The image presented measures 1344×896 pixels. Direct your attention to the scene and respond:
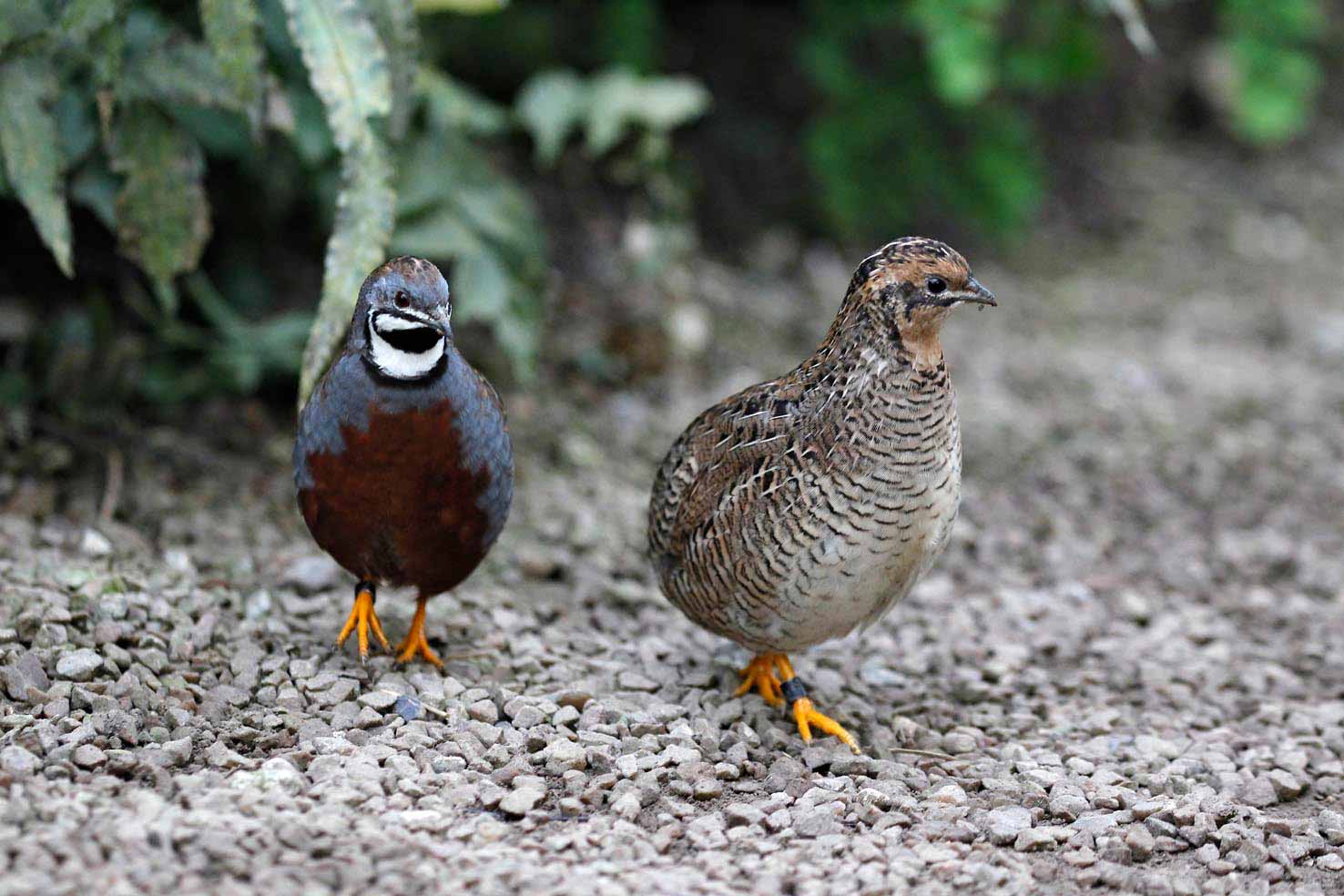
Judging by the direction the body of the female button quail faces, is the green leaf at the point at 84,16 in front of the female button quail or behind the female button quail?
behind

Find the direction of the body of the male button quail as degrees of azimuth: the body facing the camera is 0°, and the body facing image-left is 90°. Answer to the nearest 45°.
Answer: approximately 0°

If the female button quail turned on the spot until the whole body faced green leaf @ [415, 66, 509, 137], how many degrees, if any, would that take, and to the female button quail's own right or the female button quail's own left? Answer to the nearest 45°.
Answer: approximately 180°

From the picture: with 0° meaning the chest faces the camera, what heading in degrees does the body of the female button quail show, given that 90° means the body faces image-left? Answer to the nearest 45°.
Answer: approximately 315°

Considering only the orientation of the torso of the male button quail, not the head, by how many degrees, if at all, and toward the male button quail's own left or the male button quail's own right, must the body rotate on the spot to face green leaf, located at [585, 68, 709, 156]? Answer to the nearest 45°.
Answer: approximately 180°

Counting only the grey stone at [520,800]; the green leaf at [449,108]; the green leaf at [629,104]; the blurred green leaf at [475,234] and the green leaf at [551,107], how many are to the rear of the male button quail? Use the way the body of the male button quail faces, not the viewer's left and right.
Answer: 4

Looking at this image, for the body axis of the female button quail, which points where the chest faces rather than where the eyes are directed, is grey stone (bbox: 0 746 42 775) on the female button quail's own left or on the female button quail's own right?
on the female button quail's own right
